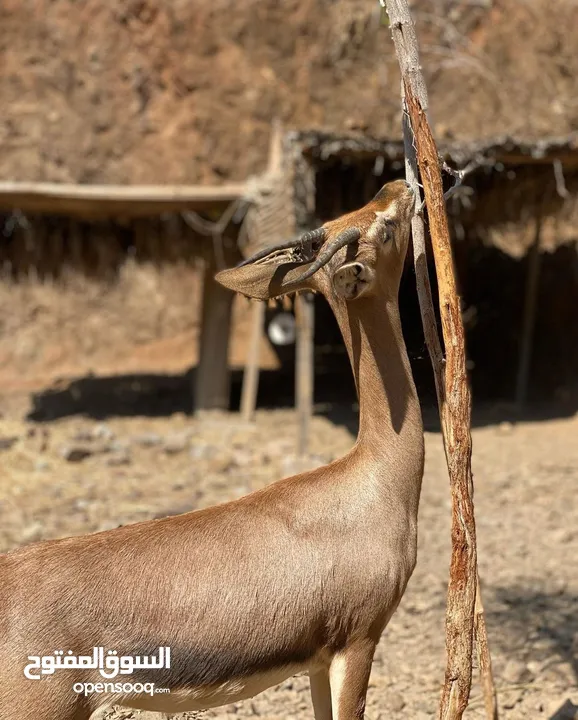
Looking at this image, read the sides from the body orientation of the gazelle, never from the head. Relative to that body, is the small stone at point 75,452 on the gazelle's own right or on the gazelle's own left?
on the gazelle's own left

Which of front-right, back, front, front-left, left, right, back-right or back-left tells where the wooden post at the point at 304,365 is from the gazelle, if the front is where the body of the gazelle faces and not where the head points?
left

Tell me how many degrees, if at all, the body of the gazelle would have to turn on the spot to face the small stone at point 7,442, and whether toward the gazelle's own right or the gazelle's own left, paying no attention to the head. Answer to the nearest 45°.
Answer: approximately 90° to the gazelle's own left

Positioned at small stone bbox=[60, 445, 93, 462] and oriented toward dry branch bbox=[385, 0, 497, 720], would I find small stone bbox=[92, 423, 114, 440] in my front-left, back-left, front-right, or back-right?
back-left

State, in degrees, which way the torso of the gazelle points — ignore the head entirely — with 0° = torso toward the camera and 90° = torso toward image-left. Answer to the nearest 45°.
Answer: approximately 270°

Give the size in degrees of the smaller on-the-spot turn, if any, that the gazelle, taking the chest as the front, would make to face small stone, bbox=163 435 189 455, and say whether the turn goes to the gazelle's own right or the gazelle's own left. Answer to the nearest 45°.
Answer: approximately 90° to the gazelle's own left

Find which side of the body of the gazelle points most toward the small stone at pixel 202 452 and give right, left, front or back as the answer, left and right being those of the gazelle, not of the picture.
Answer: left

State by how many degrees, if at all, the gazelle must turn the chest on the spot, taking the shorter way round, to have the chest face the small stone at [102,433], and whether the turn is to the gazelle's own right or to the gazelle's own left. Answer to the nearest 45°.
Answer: approximately 90° to the gazelle's own left

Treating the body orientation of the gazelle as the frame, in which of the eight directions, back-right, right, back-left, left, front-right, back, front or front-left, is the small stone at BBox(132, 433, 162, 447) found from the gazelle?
left
